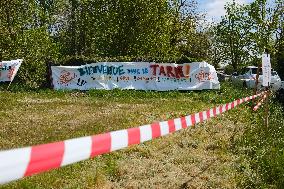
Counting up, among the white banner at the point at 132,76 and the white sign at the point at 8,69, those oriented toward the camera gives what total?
2

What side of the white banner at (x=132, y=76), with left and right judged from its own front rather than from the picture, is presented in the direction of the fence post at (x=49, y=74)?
right

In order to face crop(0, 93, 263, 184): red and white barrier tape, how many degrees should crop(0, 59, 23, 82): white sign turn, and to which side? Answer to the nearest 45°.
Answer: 0° — it already faces it

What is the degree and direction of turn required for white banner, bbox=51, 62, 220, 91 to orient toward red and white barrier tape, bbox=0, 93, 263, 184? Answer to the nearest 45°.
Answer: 0° — it already faces it

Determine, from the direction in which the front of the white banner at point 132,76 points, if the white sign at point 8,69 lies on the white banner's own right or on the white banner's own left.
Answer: on the white banner's own right

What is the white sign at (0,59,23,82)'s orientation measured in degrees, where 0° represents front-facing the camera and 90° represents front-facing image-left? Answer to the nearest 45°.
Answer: approximately 0°

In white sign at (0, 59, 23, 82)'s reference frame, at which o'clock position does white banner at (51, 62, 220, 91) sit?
The white banner is roughly at 10 o'clock from the white sign.

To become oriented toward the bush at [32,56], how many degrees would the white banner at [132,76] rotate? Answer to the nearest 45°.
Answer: approximately 135° to its right

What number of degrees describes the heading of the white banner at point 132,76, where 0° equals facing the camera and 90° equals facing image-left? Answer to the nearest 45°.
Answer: approximately 0°

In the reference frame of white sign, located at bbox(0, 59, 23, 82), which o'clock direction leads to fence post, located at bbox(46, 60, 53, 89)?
The fence post is roughly at 10 o'clock from the white sign.

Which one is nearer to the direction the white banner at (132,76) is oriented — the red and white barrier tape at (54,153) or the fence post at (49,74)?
the red and white barrier tape
